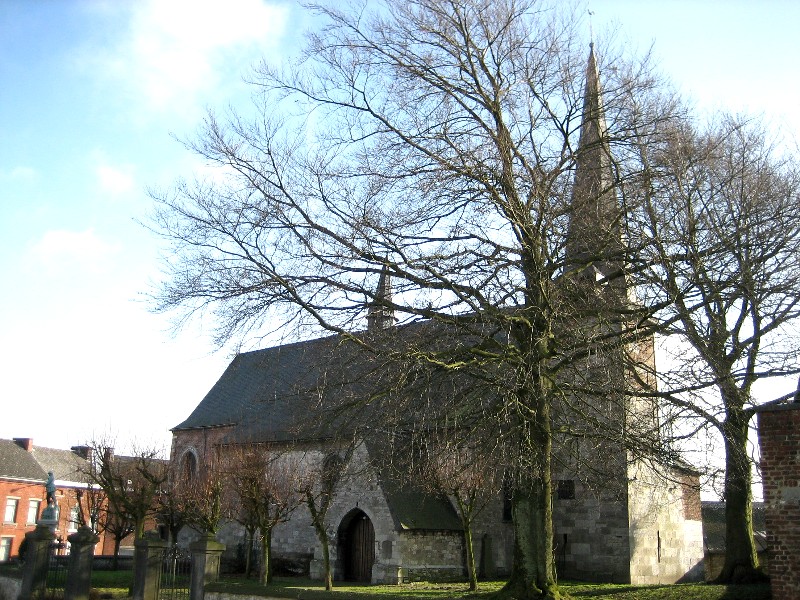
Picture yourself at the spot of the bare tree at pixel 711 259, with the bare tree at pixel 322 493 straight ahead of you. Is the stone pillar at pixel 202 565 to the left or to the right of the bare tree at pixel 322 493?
left

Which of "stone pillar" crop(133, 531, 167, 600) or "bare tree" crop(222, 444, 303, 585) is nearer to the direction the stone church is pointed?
the stone pillar

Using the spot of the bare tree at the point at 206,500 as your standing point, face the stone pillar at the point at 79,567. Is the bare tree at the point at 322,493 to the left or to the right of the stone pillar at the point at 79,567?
left

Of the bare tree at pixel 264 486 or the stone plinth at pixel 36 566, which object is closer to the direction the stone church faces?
the stone plinth
